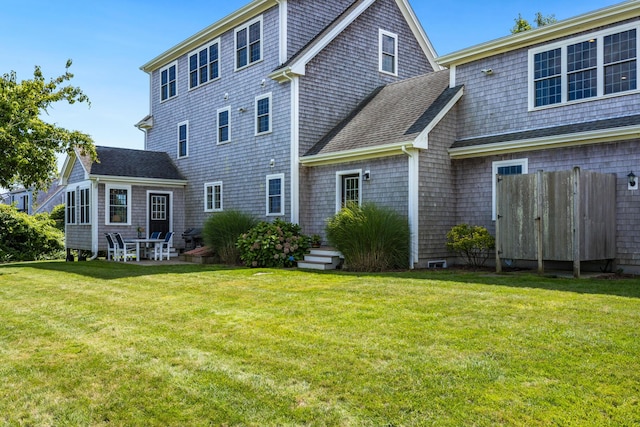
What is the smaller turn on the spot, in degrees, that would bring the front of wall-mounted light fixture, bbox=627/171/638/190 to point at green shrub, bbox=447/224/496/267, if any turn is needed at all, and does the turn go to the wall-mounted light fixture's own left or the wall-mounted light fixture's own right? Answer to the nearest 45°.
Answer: approximately 45° to the wall-mounted light fixture's own right

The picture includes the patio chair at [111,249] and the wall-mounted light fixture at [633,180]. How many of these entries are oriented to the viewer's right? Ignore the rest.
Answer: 1

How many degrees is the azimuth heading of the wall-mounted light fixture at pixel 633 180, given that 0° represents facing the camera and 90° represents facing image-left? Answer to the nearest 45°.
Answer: approximately 45°

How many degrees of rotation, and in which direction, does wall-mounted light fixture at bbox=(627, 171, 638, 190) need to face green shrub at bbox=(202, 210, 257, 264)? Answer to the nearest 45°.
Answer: approximately 45° to its right

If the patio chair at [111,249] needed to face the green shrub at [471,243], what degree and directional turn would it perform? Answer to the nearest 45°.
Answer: approximately 45° to its right

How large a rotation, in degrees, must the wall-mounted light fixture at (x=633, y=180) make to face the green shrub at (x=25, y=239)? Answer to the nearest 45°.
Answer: approximately 45° to its right

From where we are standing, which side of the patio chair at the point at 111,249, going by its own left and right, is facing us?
right

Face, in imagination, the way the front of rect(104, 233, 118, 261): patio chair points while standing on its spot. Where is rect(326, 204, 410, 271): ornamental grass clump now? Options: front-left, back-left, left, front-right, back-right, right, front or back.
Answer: front-right

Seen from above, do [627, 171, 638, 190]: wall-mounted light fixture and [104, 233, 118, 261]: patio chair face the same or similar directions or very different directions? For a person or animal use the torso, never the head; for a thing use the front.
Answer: very different directions

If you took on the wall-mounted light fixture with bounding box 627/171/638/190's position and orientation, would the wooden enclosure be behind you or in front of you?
in front

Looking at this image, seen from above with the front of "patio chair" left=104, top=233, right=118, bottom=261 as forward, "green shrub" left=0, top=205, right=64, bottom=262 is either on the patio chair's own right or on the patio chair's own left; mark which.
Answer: on the patio chair's own left

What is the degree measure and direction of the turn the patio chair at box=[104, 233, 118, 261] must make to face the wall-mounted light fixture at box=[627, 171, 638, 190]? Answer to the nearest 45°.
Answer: approximately 45° to its right
